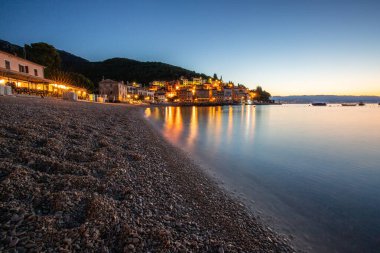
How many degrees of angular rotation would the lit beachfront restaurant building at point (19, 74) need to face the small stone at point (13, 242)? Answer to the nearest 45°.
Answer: approximately 45° to its right

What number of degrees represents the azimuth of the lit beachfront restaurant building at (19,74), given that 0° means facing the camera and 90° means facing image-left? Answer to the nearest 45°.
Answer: approximately 315°
